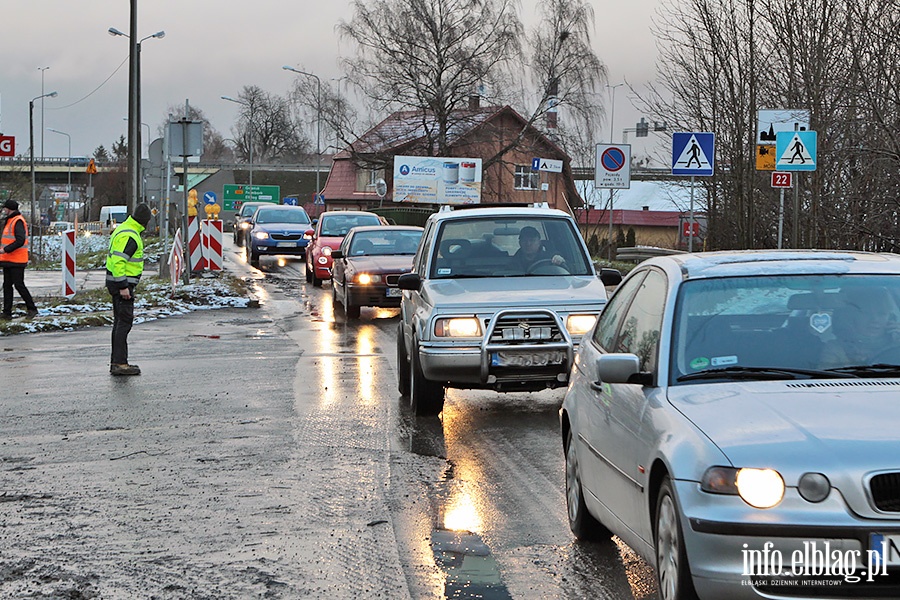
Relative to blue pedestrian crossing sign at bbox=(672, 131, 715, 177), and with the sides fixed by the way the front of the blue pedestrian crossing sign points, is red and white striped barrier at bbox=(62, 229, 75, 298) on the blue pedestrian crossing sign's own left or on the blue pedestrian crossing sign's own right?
on the blue pedestrian crossing sign's own right

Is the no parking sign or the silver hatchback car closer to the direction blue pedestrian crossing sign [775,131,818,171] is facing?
the silver hatchback car

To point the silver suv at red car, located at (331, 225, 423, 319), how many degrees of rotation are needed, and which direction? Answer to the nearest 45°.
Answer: approximately 180°

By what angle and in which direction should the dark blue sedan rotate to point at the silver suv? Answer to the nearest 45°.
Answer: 0° — it already faces it

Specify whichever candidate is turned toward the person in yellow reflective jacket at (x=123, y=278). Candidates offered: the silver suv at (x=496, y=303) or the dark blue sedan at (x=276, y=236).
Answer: the dark blue sedan

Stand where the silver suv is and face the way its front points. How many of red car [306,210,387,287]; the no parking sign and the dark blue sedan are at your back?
3

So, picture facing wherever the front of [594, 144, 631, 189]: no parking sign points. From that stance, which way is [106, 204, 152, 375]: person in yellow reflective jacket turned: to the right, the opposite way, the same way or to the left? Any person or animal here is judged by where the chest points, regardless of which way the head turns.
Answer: to the left

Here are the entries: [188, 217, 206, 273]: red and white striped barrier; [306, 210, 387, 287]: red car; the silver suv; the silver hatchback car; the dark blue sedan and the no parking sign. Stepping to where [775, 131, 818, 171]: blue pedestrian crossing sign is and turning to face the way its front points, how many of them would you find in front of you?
2

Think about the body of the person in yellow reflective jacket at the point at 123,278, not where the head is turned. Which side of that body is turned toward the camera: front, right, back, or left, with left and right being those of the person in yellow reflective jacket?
right

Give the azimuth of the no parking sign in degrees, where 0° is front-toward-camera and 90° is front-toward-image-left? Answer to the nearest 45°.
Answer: approximately 0°

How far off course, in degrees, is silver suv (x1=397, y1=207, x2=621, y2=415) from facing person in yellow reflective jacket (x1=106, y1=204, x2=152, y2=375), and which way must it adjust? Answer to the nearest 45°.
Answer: approximately 135° to its right

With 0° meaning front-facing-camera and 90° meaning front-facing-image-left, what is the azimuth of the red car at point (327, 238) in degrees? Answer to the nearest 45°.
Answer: approximately 0°
